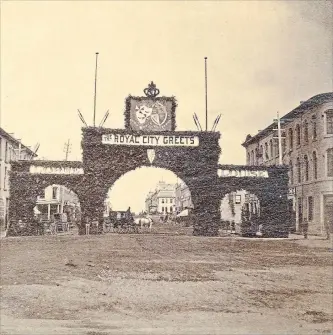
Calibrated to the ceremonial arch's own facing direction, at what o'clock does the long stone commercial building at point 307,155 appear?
The long stone commercial building is roughly at 9 o'clock from the ceremonial arch.

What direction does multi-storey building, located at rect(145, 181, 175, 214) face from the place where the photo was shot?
facing the viewer

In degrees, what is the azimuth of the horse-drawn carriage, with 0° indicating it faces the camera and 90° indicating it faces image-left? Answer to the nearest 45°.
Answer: approximately 270°

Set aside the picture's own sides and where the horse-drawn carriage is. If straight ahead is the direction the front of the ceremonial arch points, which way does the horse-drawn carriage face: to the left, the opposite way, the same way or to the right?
to the left

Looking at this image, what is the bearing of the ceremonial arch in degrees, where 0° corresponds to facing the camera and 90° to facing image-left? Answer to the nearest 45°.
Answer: approximately 0°

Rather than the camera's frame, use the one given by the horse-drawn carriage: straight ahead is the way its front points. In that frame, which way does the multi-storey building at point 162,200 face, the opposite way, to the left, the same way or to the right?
to the right

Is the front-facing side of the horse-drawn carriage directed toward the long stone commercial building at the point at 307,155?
yes

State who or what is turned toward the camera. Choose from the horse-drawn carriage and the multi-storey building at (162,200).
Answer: the multi-storey building

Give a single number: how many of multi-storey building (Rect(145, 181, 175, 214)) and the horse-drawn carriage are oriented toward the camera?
1

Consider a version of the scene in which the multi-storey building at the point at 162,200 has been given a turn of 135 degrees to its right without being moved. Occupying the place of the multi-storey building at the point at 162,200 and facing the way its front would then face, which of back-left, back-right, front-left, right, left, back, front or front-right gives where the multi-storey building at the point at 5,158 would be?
back-left

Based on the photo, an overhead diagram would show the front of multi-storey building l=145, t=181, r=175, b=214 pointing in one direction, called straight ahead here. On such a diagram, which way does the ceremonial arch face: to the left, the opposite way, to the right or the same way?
the same way
